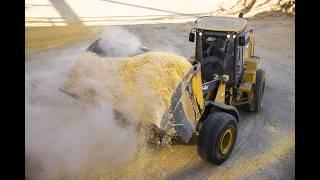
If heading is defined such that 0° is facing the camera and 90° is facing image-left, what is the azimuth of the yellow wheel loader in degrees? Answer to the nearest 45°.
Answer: approximately 45°
